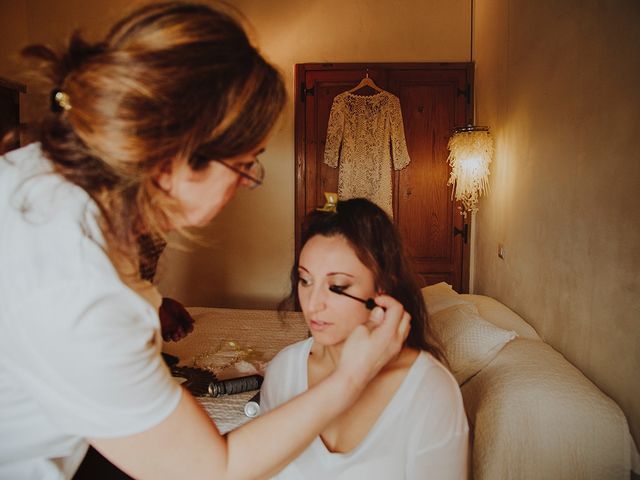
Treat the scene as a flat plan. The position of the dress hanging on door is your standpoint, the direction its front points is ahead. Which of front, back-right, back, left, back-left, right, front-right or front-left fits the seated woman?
front

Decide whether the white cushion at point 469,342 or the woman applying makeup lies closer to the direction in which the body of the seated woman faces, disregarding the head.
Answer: the woman applying makeup

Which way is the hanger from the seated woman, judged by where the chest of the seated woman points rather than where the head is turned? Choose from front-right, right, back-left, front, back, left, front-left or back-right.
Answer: back-right

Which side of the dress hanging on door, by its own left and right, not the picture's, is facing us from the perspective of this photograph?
front

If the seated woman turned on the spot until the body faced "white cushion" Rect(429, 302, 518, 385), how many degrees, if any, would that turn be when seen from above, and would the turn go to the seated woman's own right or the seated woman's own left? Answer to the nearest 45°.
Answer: approximately 180°

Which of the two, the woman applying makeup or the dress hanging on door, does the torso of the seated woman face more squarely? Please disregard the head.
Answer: the woman applying makeup

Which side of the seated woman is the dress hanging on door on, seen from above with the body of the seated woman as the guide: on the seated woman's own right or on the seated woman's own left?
on the seated woman's own right

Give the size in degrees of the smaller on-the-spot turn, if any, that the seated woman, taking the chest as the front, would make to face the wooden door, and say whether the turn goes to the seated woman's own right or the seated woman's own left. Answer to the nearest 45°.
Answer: approximately 135° to the seated woman's own right

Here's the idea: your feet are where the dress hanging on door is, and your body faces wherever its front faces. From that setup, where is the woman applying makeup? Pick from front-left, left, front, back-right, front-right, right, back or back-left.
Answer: front

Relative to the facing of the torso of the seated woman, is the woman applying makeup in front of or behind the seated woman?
in front

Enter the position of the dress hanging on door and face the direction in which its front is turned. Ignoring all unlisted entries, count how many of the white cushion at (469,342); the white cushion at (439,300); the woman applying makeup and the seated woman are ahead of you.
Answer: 4

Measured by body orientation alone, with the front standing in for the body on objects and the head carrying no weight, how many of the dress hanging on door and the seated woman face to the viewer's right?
0

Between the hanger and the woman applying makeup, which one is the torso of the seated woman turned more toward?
the woman applying makeup
